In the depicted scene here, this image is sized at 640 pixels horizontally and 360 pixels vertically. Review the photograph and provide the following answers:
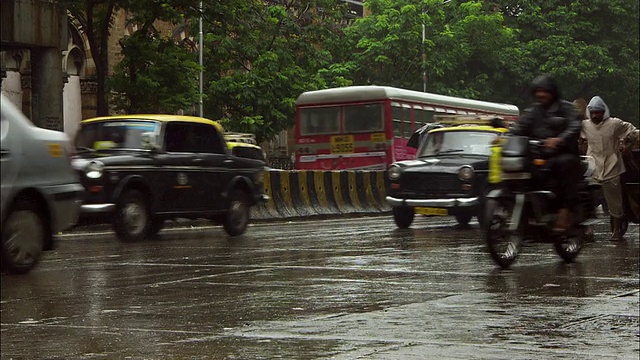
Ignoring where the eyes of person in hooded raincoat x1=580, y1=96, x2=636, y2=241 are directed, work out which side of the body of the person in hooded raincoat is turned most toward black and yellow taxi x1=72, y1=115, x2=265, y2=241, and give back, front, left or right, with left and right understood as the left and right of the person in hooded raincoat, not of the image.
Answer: right

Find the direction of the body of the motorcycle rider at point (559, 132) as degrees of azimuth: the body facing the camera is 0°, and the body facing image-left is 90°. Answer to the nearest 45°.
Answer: approximately 45°

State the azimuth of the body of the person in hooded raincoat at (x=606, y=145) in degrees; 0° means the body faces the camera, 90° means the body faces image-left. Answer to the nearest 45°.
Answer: approximately 0°
